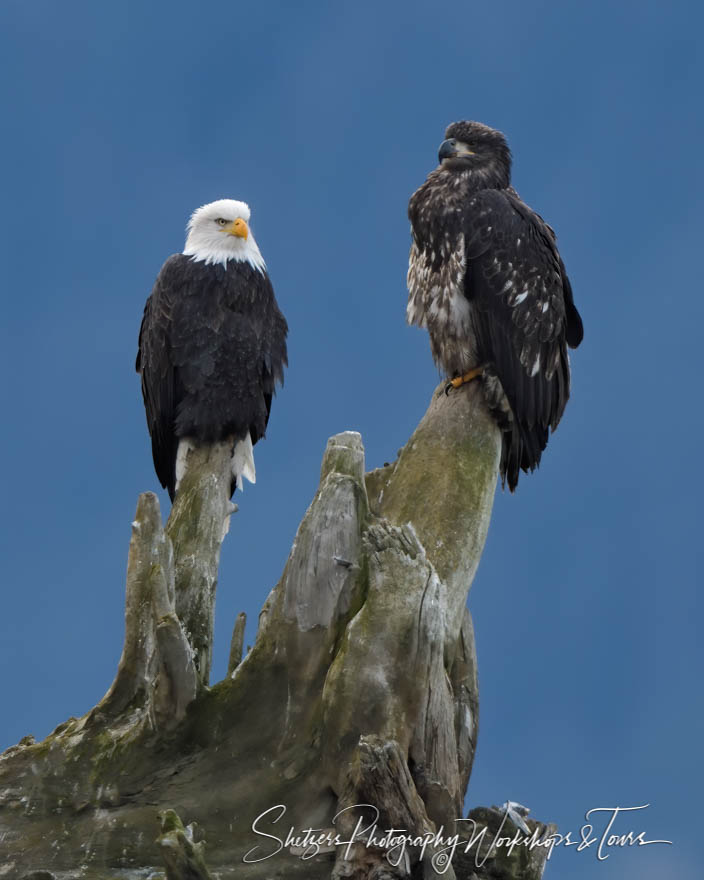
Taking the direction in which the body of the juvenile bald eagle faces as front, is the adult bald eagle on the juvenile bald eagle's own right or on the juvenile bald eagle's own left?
on the juvenile bald eagle's own right

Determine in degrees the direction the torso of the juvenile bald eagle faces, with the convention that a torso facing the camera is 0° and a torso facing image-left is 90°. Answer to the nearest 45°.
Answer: approximately 45°
